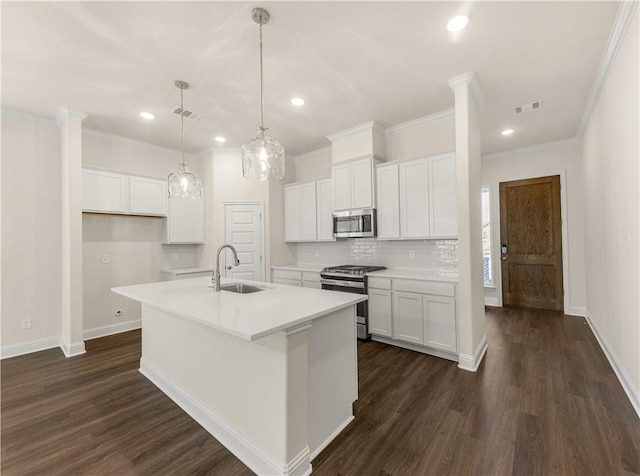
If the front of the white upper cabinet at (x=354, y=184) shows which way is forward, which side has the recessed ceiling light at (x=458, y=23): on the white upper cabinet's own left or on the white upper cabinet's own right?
on the white upper cabinet's own left

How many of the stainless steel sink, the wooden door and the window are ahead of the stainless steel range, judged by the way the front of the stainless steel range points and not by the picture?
1

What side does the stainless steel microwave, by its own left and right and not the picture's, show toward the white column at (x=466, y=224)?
left

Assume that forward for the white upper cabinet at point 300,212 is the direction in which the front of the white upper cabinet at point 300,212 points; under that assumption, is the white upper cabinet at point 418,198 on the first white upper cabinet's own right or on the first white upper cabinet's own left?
on the first white upper cabinet's own left

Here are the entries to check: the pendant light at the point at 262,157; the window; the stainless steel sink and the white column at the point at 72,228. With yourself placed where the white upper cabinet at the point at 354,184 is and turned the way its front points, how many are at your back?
1

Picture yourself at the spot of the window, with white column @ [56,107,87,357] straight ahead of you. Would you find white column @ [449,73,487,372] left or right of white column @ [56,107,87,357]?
left

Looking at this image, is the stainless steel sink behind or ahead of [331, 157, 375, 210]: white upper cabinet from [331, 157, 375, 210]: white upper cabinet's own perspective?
ahead

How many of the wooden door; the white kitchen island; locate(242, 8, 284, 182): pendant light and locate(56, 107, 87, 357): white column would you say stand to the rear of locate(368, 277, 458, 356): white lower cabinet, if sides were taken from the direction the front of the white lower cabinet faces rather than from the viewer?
1

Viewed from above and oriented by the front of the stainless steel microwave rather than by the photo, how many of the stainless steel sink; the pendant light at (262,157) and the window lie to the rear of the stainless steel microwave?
1

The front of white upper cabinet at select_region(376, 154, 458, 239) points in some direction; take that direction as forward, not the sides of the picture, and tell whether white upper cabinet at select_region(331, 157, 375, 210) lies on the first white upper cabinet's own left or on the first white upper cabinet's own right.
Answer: on the first white upper cabinet's own right

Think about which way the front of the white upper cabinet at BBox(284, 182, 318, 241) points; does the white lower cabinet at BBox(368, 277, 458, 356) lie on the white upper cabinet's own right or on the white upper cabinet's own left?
on the white upper cabinet's own left

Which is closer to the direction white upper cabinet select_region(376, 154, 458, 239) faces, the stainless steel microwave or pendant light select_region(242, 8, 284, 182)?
the pendant light

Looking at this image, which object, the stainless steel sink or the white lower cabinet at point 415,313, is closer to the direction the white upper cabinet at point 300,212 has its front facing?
the stainless steel sink

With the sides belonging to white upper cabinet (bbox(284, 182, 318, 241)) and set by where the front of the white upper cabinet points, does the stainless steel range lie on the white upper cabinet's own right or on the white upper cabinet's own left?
on the white upper cabinet's own left

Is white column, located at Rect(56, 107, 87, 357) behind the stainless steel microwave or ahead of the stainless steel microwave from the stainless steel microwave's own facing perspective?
ahead

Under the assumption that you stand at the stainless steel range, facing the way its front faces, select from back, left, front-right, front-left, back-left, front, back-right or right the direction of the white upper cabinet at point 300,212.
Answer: right

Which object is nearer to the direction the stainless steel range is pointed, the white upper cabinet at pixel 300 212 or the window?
the white upper cabinet
